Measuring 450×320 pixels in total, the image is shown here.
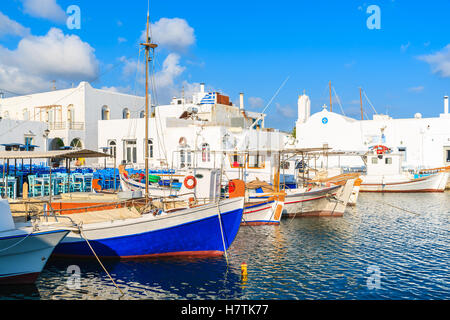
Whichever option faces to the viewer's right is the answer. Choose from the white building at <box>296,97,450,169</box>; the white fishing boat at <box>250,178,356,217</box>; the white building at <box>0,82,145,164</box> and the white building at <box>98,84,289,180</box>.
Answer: the white fishing boat

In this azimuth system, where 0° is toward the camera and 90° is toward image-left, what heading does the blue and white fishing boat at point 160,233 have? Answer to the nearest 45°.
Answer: approximately 270°

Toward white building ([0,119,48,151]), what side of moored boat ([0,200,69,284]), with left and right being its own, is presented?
left

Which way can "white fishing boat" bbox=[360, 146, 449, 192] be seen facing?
to the viewer's right

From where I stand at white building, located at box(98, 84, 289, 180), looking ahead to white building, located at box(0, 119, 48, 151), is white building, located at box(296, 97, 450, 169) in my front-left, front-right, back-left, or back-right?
back-right

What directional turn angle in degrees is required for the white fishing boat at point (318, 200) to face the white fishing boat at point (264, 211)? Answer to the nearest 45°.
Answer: approximately 135° to its right

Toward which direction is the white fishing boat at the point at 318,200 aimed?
to the viewer's right

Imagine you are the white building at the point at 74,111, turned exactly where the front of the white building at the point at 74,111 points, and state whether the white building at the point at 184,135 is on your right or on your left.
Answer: on your left

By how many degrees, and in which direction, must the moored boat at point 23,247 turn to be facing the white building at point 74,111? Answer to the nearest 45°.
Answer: approximately 90° to its left

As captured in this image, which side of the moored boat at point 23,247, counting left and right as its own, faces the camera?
right
